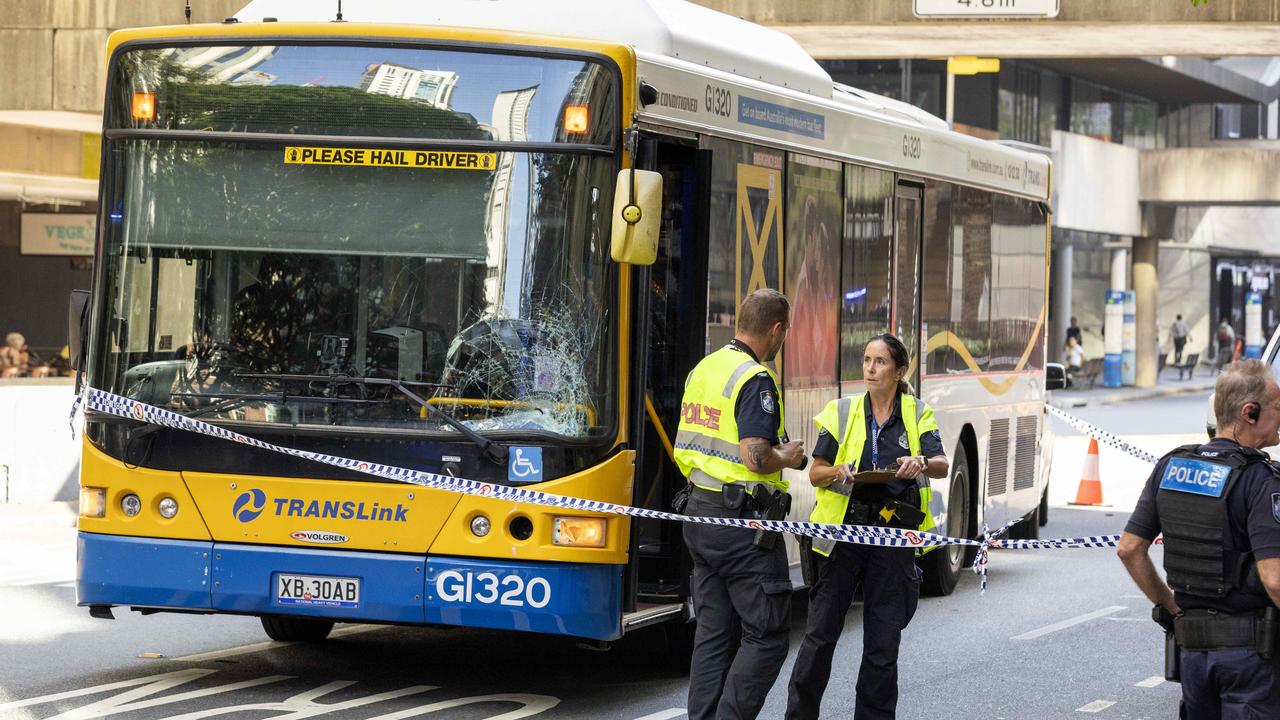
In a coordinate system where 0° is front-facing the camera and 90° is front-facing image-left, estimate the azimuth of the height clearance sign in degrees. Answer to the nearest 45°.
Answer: approximately 0°

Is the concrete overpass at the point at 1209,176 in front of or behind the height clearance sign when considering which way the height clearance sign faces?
behind

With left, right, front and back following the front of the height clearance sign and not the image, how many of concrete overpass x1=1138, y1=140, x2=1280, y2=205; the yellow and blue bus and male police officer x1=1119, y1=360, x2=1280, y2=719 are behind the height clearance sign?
1

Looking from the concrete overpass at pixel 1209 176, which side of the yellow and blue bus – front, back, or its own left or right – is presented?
back

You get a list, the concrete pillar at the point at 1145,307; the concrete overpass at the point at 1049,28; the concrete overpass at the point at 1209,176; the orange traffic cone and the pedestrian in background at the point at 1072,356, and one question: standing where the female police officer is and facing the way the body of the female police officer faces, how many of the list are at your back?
5

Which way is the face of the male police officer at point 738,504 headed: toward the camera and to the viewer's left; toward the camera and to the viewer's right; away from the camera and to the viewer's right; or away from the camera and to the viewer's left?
away from the camera and to the viewer's right

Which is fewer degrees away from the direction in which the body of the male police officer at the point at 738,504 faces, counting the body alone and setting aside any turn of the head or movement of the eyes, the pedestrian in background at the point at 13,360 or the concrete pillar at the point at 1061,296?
the concrete pillar

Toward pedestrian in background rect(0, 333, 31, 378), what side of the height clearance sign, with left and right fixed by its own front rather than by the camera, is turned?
right

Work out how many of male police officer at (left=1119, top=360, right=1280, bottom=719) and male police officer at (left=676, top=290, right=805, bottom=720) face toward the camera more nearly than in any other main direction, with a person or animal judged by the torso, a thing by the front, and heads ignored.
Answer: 0
